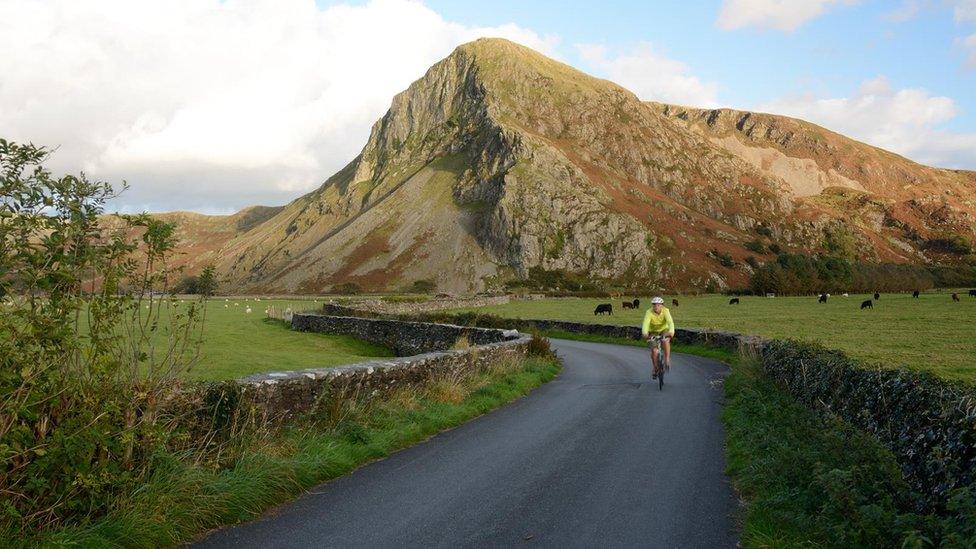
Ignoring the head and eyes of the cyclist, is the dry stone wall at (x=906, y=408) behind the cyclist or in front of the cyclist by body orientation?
in front

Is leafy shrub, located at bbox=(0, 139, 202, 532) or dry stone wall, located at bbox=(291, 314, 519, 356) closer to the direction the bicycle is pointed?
the leafy shrub

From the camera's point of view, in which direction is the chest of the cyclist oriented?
toward the camera

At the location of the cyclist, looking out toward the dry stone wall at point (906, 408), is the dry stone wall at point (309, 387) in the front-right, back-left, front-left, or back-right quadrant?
front-right

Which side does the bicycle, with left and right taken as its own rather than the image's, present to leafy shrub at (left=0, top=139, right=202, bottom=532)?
front

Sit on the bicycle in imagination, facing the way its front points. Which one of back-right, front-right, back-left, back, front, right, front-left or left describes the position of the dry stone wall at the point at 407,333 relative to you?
back-right

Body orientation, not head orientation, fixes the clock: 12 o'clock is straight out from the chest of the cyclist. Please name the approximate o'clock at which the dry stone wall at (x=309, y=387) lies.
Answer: The dry stone wall is roughly at 1 o'clock from the cyclist.

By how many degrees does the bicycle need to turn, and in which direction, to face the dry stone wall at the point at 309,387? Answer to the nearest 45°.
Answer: approximately 45° to its right

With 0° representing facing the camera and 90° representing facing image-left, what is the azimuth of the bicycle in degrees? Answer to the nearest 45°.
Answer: approximately 0°

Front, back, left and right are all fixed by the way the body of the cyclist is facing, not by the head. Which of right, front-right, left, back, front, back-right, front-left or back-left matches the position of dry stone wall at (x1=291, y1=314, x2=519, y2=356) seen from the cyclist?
back-right
